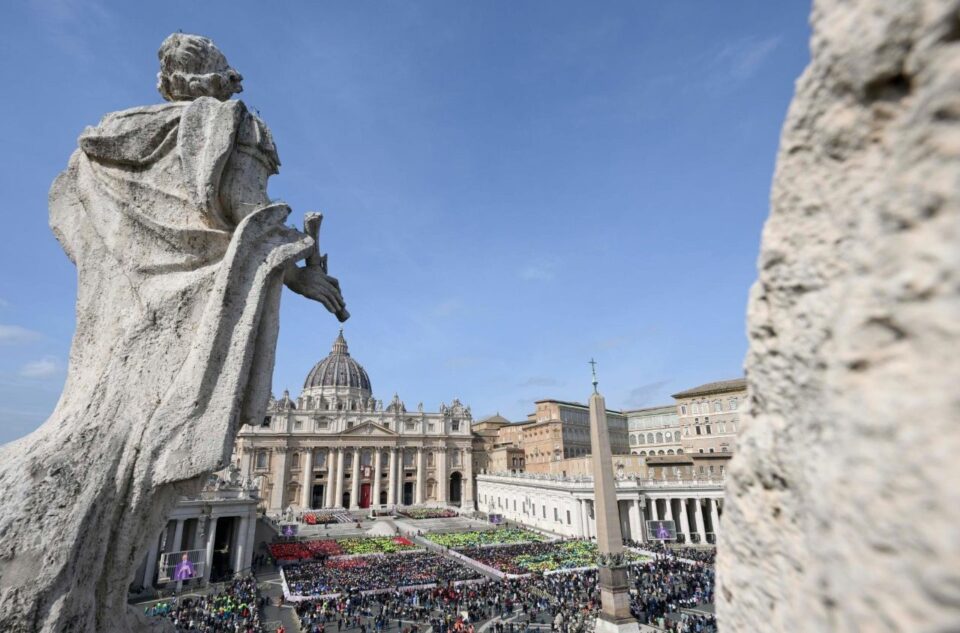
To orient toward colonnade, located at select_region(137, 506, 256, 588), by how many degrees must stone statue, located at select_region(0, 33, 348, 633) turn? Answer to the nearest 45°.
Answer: approximately 45° to its left

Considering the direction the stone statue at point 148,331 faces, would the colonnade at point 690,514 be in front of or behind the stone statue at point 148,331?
in front

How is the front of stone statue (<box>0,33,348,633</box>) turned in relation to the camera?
facing away from the viewer and to the right of the viewer

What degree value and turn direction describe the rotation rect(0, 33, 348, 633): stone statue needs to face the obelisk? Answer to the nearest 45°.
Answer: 0° — it already faces it
